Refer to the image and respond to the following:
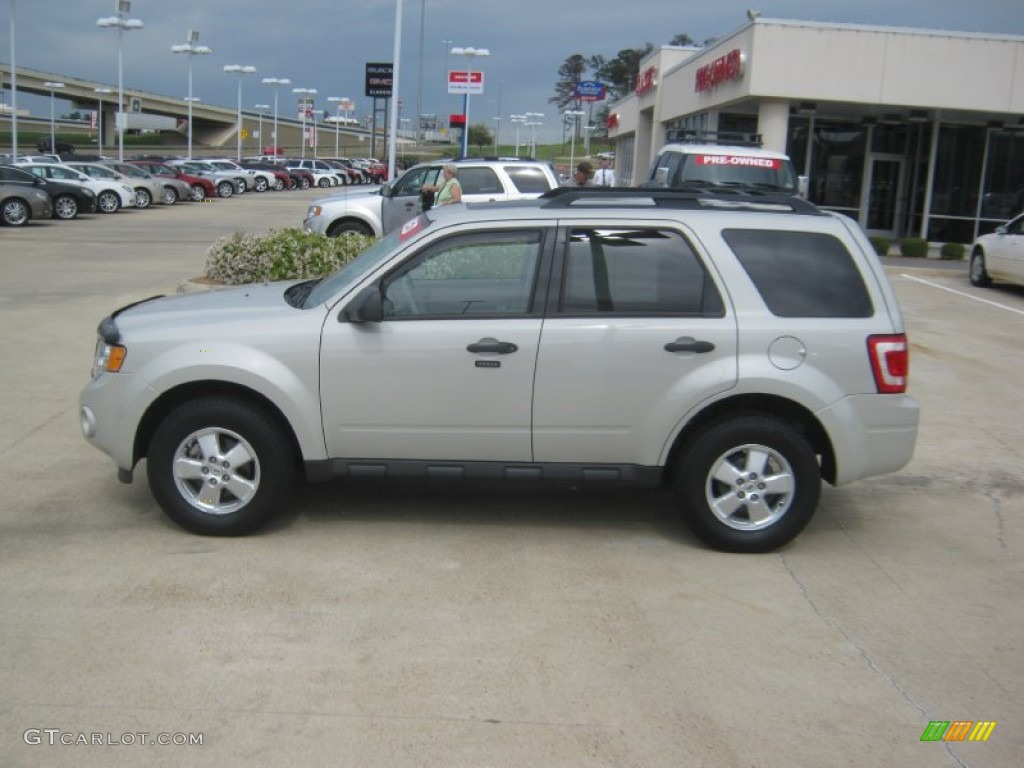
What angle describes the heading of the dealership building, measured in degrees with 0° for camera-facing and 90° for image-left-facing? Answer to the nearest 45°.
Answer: approximately 45°

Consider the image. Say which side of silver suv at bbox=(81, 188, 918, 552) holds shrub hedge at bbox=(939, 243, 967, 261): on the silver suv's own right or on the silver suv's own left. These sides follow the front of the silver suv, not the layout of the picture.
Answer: on the silver suv's own right

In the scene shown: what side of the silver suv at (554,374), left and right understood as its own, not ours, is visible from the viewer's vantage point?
left

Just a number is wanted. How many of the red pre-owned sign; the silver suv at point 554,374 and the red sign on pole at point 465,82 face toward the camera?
2

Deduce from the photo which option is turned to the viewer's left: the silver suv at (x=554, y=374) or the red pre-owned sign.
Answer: the silver suv

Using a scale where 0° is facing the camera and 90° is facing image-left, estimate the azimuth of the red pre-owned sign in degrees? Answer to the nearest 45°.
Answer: approximately 0°

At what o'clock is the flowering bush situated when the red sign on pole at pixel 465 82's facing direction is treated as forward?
The flowering bush is roughly at 12 o'clock from the red sign on pole.
